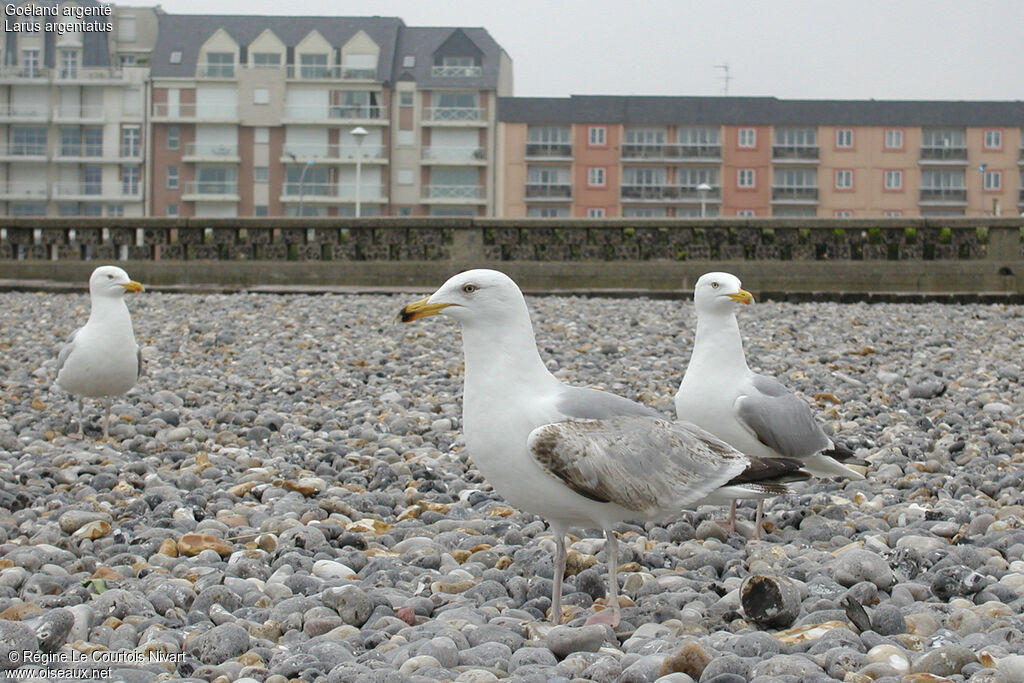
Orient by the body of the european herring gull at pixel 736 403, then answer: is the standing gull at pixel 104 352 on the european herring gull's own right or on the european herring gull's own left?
on the european herring gull's own right

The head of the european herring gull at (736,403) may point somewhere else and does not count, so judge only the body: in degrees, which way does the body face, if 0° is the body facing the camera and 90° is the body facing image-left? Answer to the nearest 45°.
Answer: approximately 45°

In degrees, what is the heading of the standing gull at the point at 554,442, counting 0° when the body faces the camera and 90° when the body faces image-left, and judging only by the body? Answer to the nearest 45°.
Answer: approximately 90°

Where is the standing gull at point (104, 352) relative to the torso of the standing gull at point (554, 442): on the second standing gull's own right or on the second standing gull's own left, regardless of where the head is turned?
on the second standing gull's own right
